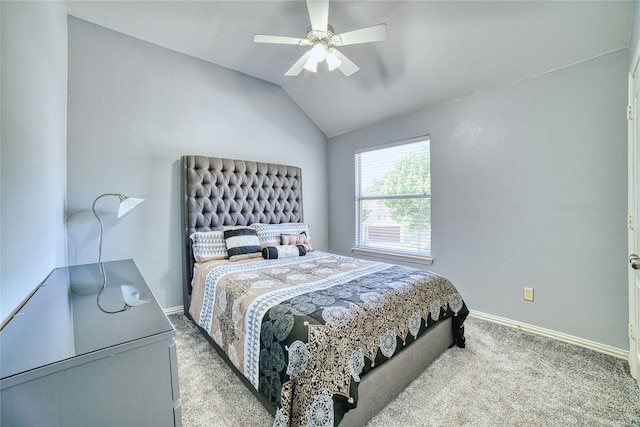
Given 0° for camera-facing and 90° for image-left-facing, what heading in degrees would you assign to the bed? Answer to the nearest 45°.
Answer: approximately 315°

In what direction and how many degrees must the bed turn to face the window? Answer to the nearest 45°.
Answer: approximately 90° to its left

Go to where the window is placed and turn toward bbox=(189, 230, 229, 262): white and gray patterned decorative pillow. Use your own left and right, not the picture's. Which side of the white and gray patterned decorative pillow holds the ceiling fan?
left
